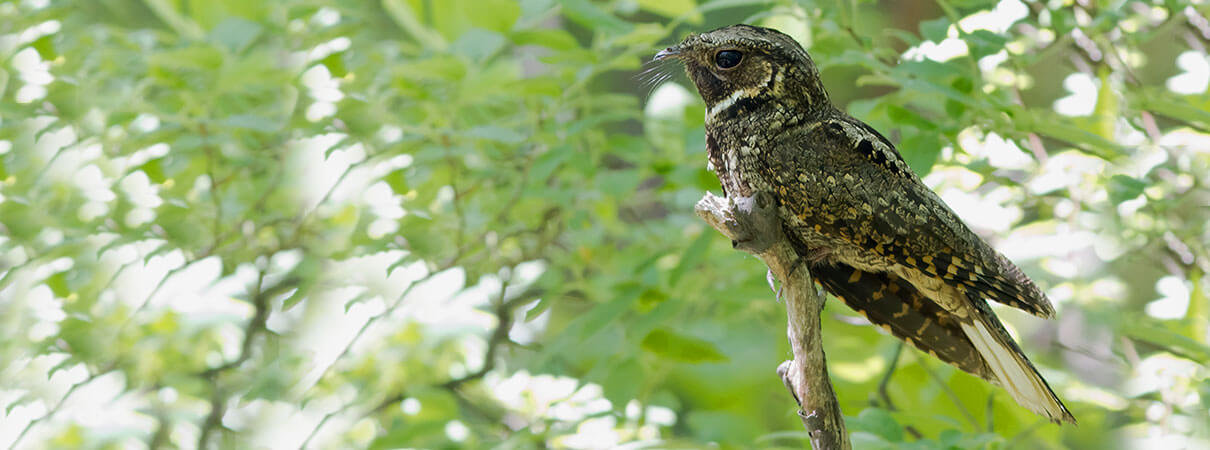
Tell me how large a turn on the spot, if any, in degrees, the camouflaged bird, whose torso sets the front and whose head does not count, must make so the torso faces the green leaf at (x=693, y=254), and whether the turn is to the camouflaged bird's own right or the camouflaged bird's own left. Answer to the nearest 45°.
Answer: approximately 45° to the camouflaged bird's own right

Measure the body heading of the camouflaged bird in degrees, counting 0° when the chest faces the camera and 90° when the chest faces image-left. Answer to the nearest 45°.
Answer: approximately 90°

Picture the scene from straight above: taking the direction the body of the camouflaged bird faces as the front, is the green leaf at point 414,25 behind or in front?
in front

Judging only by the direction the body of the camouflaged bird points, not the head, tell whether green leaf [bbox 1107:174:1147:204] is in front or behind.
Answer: behind
